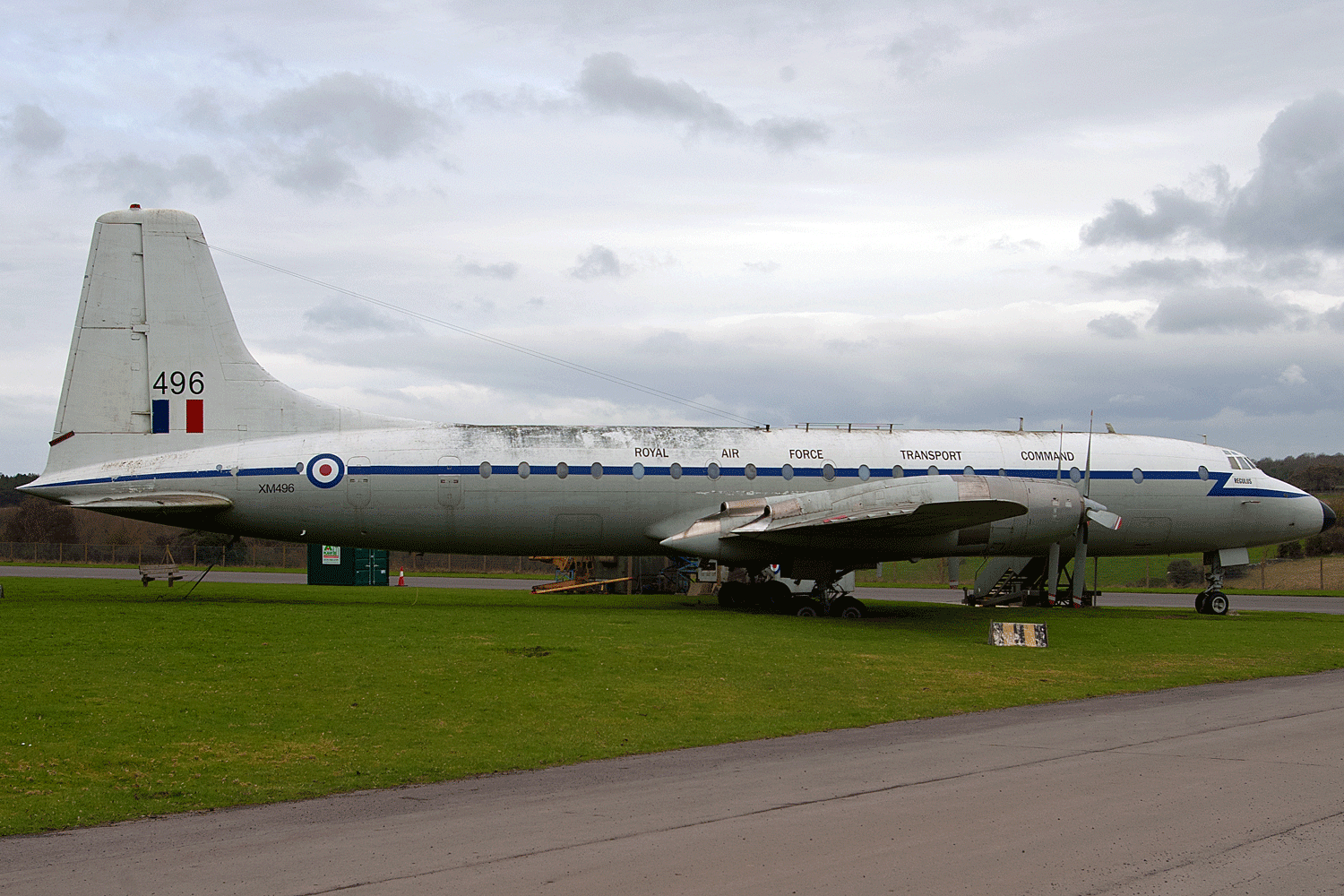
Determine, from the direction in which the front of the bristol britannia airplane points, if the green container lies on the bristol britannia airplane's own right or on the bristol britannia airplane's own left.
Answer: on the bristol britannia airplane's own left

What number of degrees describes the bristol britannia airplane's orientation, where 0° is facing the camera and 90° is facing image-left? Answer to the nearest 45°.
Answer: approximately 270°
